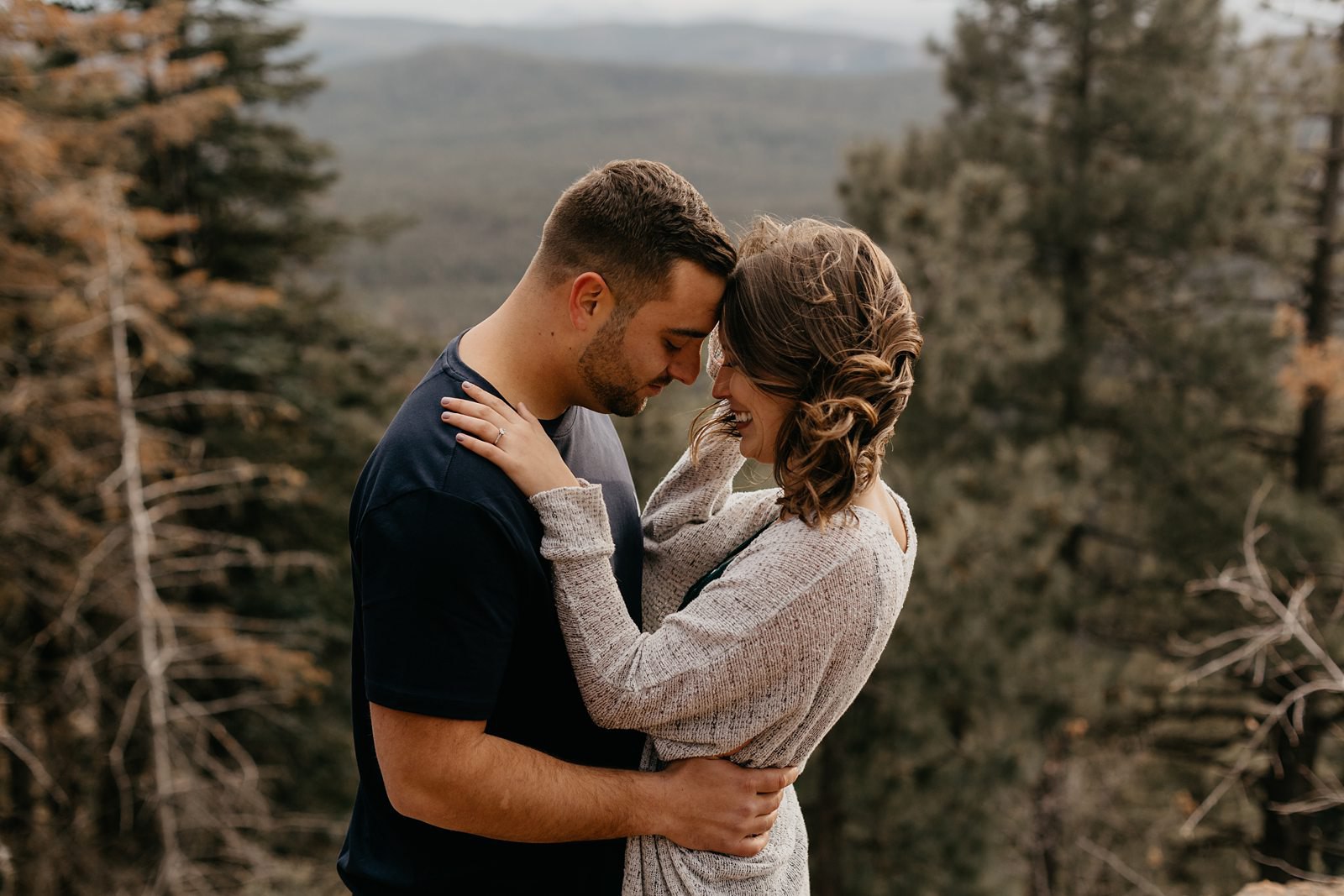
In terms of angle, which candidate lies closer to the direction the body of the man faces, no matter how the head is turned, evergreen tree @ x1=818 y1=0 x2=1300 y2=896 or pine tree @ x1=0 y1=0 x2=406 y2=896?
the evergreen tree

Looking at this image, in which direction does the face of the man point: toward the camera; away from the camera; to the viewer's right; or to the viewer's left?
to the viewer's right

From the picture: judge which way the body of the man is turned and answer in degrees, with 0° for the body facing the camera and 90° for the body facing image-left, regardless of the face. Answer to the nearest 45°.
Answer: approximately 270°

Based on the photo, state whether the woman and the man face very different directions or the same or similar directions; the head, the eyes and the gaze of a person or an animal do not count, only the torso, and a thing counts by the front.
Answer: very different directions

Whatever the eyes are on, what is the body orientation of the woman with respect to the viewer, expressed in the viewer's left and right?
facing to the left of the viewer

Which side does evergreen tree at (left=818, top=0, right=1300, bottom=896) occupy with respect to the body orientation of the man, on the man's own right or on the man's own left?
on the man's own left
